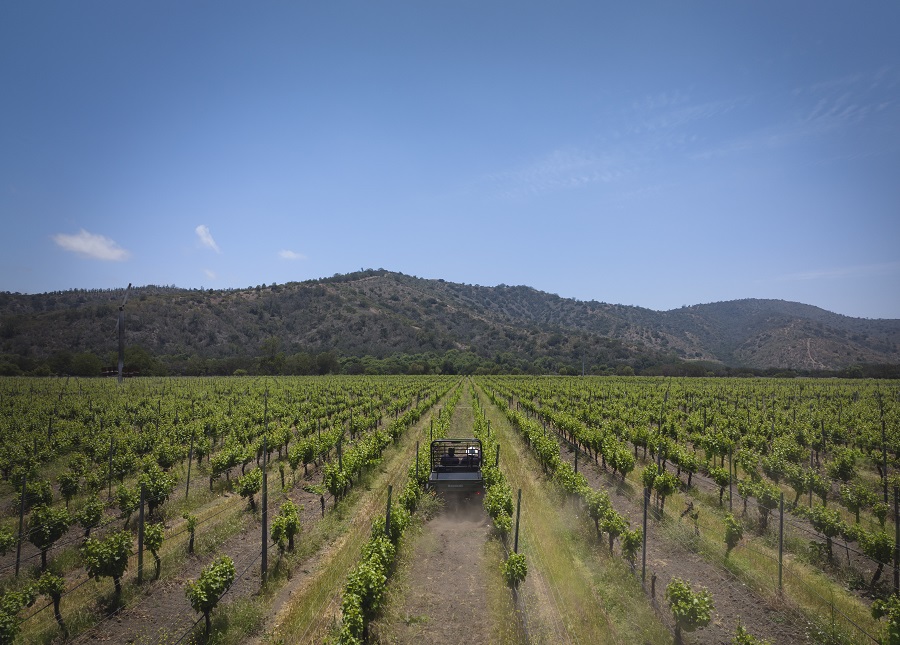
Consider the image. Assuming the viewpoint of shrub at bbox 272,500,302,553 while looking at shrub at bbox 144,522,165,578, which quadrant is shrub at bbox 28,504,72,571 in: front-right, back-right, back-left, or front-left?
front-right

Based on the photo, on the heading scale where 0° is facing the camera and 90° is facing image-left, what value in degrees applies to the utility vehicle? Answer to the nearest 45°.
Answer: approximately 180°

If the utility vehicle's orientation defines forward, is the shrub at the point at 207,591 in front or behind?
behind

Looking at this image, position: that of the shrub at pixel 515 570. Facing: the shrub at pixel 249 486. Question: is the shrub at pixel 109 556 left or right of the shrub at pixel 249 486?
left

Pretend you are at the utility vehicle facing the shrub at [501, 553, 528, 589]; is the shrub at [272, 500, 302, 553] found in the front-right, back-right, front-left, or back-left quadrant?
front-right

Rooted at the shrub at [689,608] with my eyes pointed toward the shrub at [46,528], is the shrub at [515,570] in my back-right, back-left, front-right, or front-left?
front-right

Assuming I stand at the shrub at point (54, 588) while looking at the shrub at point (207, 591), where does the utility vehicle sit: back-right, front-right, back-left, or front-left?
front-left

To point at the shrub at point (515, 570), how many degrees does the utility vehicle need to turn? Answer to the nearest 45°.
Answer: approximately 180°

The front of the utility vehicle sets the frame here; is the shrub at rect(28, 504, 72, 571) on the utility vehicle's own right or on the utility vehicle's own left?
on the utility vehicle's own left

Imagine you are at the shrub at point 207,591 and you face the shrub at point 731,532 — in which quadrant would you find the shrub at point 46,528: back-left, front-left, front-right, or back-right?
back-left
